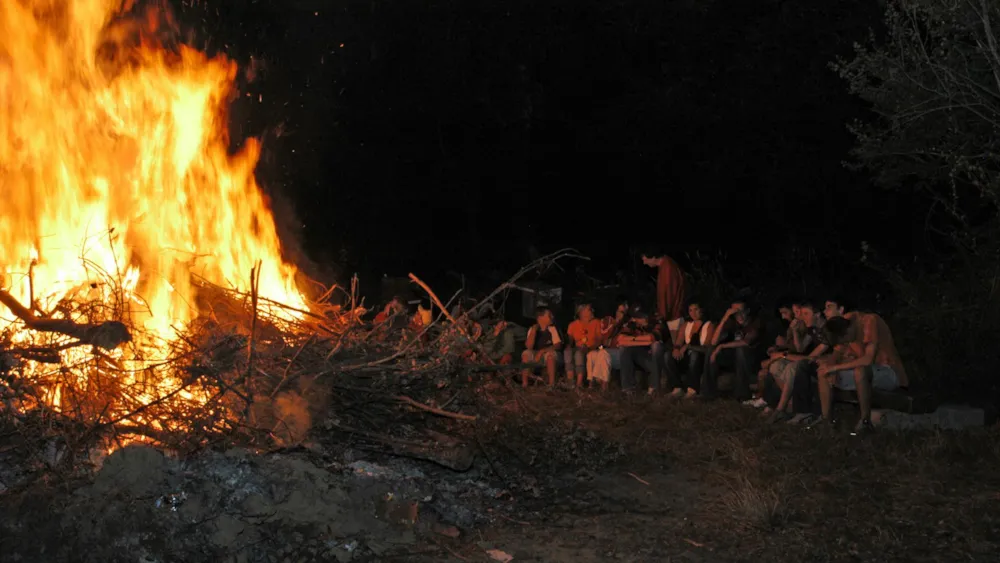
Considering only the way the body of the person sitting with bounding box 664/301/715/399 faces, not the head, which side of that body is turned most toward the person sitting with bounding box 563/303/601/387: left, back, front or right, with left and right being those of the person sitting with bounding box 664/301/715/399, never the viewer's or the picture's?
right

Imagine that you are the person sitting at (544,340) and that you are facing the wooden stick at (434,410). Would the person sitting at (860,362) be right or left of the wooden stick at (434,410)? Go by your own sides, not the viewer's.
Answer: left

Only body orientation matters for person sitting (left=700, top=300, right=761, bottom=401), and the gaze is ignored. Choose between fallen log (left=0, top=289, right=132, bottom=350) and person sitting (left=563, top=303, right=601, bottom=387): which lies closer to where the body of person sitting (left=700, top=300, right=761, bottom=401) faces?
the fallen log

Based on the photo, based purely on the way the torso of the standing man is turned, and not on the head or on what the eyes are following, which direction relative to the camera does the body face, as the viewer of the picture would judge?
to the viewer's left

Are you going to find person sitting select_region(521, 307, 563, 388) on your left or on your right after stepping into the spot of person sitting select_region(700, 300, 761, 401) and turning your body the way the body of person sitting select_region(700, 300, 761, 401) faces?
on your right

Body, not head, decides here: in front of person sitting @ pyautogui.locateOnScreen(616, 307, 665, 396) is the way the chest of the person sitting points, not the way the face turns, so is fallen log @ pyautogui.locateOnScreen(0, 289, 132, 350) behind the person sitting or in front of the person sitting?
in front

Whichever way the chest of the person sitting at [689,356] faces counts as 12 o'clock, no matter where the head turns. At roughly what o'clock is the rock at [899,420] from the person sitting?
The rock is roughly at 9 o'clock from the person sitting.

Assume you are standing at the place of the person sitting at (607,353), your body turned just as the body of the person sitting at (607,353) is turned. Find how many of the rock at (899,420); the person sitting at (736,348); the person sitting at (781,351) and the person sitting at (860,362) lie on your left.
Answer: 4

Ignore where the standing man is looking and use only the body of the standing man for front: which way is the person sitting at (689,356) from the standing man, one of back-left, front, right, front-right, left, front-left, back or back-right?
left

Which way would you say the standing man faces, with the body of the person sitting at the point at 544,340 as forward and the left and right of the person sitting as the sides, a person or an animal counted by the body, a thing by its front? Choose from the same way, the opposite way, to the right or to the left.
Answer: to the right

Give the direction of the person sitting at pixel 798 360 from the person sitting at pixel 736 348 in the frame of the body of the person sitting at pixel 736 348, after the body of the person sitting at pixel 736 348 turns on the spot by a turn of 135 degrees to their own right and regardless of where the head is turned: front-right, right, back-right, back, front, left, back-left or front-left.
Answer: back-right

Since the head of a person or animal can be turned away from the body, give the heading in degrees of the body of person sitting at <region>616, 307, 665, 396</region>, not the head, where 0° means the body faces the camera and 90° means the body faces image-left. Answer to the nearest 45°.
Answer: approximately 0°

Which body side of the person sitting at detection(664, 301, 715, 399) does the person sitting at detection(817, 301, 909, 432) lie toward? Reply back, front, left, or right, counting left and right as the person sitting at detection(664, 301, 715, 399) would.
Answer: left

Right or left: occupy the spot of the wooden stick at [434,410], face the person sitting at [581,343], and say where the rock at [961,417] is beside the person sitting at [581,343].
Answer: right
